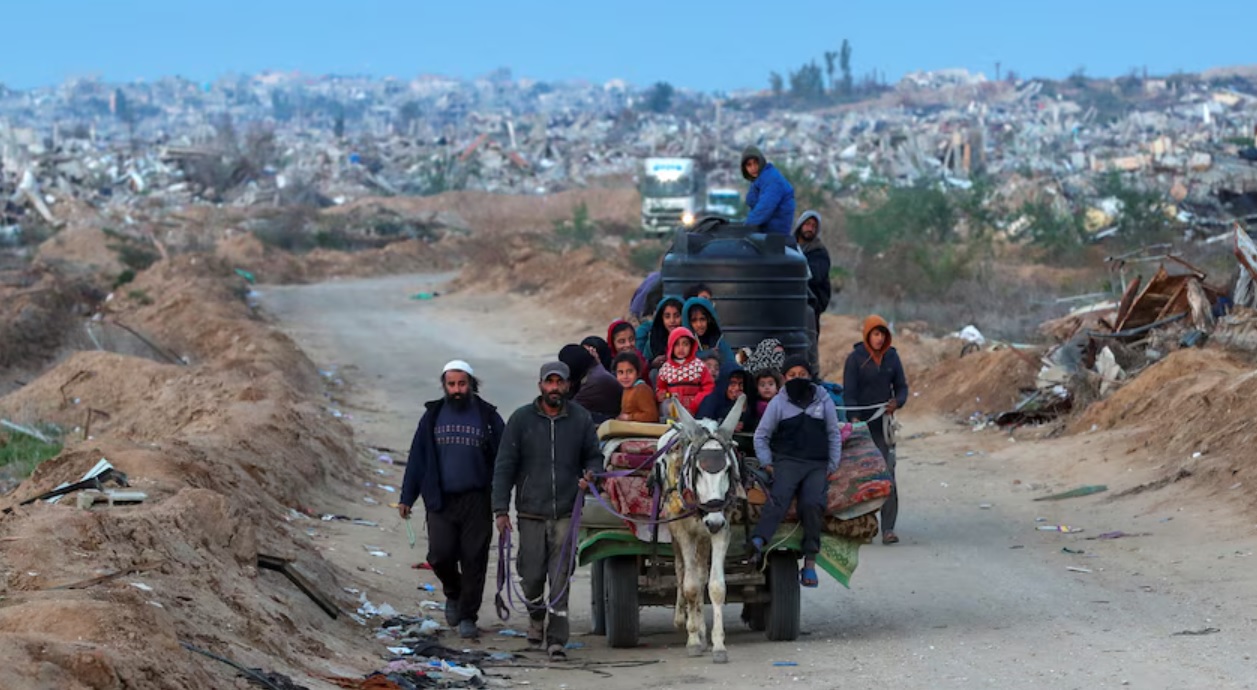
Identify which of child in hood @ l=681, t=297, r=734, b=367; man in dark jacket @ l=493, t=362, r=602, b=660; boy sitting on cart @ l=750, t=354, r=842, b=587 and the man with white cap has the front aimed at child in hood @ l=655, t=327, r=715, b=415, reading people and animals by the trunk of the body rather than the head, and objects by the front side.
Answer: child in hood @ l=681, t=297, r=734, b=367

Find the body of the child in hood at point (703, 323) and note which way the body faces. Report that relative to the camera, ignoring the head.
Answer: toward the camera

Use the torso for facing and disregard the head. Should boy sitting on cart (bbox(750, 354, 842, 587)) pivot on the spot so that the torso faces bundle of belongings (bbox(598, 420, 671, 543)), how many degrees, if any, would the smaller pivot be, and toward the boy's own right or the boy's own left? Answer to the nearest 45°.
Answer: approximately 90° to the boy's own right

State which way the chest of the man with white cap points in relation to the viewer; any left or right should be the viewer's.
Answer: facing the viewer

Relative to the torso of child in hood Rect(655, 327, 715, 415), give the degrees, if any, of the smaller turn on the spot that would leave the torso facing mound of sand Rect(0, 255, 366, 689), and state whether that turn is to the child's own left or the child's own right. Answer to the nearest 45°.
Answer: approximately 90° to the child's own right

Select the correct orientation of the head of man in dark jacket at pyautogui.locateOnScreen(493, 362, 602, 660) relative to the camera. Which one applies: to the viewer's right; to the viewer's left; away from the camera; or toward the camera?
toward the camera

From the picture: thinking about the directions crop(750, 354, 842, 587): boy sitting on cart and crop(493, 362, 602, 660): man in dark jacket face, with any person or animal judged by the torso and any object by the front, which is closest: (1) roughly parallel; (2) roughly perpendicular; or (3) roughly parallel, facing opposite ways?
roughly parallel

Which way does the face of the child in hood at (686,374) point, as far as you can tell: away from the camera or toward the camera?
toward the camera

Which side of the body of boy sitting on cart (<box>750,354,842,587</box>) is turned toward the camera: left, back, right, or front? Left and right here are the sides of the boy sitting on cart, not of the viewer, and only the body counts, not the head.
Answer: front

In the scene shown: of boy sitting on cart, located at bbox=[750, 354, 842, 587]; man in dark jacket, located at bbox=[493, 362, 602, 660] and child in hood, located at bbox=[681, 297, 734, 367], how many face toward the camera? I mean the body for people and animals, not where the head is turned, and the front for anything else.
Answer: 3
